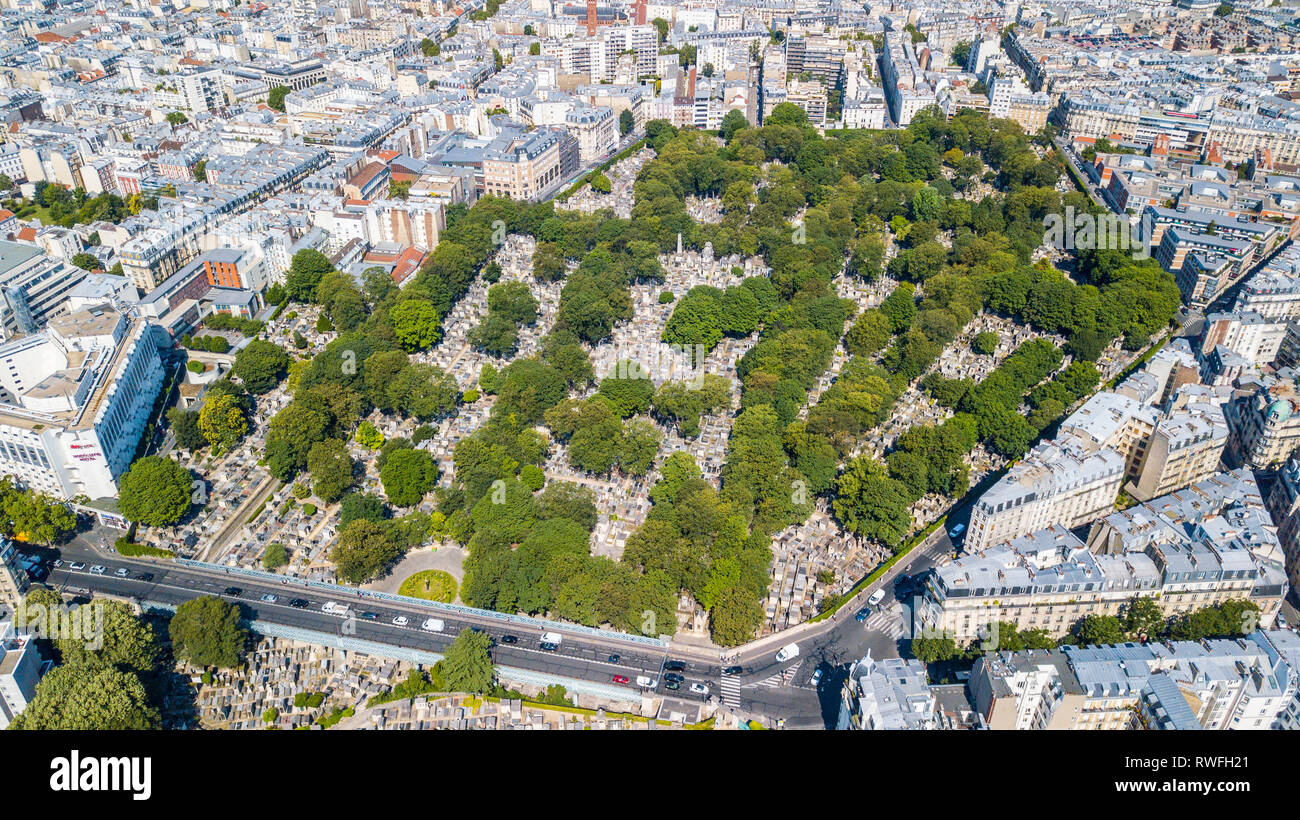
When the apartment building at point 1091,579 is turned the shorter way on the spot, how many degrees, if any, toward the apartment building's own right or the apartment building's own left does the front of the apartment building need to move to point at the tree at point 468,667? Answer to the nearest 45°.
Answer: approximately 45° to the apartment building's own right

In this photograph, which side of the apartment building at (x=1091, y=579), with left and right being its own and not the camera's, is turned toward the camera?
front

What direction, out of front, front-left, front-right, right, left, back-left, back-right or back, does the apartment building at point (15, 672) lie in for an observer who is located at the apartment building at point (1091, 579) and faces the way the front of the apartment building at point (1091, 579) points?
front-right

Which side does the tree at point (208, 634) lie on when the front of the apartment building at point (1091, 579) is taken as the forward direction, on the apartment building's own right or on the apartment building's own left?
on the apartment building's own right
